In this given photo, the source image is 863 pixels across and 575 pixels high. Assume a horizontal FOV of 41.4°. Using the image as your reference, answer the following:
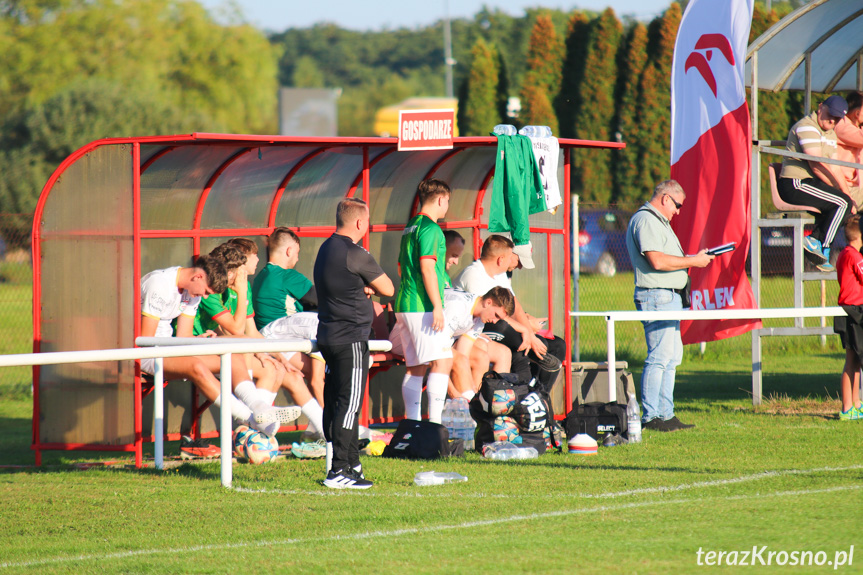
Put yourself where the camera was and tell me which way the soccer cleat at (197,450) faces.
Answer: facing to the right of the viewer

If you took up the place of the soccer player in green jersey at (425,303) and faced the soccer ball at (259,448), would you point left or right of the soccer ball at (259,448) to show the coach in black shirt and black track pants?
left

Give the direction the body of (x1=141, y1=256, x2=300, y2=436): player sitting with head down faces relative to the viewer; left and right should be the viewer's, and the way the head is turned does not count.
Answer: facing the viewer and to the right of the viewer

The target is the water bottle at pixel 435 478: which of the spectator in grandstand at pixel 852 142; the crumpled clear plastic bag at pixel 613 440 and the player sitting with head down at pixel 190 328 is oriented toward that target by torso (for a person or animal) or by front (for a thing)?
the player sitting with head down

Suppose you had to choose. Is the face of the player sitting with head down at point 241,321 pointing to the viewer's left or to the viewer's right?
to the viewer's right

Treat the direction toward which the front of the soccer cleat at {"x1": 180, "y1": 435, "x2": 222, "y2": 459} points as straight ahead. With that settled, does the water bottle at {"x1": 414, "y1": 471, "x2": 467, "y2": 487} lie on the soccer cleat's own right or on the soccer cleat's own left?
on the soccer cleat's own right

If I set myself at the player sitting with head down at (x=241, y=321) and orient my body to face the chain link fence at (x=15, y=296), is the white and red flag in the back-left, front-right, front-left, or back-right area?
back-right

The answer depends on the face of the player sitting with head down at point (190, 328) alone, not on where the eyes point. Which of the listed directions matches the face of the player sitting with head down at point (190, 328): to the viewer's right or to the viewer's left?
to the viewer's right
